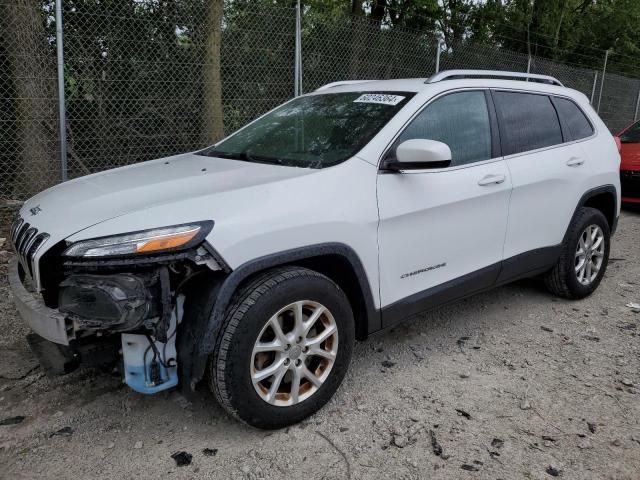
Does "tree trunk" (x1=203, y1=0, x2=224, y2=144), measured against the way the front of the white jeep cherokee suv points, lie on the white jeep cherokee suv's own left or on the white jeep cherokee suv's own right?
on the white jeep cherokee suv's own right

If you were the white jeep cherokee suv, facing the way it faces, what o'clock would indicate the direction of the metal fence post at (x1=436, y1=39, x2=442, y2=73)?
The metal fence post is roughly at 5 o'clock from the white jeep cherokee suv.

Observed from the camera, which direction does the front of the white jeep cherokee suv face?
facing the viewer and to the left of the viewer

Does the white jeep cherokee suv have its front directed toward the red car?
no

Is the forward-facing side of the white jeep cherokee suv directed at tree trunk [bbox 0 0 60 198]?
no

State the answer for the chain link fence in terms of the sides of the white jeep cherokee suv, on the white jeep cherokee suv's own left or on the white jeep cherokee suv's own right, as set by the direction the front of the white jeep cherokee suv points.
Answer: on the white jeep cherokee suv's own right

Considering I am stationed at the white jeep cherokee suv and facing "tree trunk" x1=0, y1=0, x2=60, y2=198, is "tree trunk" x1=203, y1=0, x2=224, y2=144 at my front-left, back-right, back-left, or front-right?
front-right

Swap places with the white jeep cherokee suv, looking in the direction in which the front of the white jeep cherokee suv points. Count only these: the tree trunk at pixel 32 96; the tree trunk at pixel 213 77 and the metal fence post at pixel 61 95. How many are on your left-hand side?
0

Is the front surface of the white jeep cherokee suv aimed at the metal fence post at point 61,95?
no
